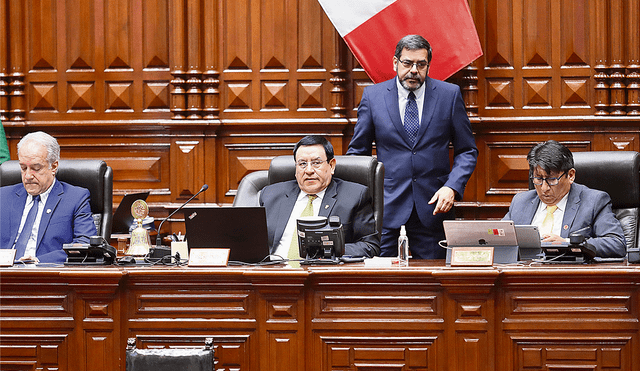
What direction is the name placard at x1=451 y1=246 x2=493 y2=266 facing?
toward the camera

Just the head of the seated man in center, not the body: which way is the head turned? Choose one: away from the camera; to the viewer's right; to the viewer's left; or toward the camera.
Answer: toward the camera

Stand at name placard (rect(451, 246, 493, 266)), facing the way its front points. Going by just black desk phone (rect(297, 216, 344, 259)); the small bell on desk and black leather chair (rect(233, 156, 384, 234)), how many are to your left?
0

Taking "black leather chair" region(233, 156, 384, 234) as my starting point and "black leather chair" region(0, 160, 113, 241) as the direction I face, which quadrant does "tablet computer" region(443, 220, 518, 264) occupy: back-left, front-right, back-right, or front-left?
back-left

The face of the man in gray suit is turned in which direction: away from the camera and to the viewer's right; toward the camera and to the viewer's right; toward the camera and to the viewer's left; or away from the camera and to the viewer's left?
toward the camera and to the viewer's left

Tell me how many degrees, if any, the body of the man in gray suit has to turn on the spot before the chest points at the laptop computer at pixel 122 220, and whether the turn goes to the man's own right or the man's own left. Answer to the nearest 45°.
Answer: approximately 45° to the man's own right

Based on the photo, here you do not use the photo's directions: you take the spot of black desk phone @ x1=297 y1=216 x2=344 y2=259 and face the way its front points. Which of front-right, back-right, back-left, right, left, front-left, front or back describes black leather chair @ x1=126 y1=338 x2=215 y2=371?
back-left

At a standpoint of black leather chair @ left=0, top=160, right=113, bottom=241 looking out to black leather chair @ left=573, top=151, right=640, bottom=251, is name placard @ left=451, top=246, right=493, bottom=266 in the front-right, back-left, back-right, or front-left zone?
front-right

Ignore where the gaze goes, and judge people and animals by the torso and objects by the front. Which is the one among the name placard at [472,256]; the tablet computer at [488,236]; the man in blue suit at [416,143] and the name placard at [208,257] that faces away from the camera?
the tablet computer

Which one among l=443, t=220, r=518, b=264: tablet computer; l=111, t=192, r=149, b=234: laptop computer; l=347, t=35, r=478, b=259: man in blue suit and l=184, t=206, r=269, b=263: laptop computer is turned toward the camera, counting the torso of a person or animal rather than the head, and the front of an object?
the man in blue suit

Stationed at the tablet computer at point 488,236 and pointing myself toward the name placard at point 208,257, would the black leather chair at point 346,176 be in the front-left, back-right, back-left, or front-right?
front-right

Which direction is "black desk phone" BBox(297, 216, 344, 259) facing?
away from the camera

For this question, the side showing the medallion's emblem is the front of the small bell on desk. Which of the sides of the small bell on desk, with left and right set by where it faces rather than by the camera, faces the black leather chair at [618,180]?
left

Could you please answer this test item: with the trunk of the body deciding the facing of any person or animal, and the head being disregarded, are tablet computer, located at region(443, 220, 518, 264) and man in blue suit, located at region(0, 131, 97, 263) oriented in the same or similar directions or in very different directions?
very different directions

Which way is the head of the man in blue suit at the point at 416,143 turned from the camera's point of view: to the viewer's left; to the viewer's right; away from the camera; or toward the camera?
toward the camera

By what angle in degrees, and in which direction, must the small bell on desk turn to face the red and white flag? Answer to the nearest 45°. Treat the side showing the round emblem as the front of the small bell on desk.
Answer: approximately 135° to its left

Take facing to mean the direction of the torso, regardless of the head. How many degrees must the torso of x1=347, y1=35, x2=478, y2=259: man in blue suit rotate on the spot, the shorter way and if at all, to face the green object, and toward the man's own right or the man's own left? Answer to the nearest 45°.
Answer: approximately 90° to the man's own right

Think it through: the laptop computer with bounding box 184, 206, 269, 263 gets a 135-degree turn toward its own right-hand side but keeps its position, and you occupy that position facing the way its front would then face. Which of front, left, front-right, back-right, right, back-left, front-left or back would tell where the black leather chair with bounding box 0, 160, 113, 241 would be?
back

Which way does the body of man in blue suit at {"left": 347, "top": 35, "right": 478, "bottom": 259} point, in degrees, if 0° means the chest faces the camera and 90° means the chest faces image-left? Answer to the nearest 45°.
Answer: approximately 0°

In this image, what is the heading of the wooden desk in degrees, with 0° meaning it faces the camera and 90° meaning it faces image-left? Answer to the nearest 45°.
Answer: approximately 0°

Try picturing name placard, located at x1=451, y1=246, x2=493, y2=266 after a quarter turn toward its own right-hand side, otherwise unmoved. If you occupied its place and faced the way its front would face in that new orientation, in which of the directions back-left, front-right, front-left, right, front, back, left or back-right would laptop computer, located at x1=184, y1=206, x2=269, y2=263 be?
front
